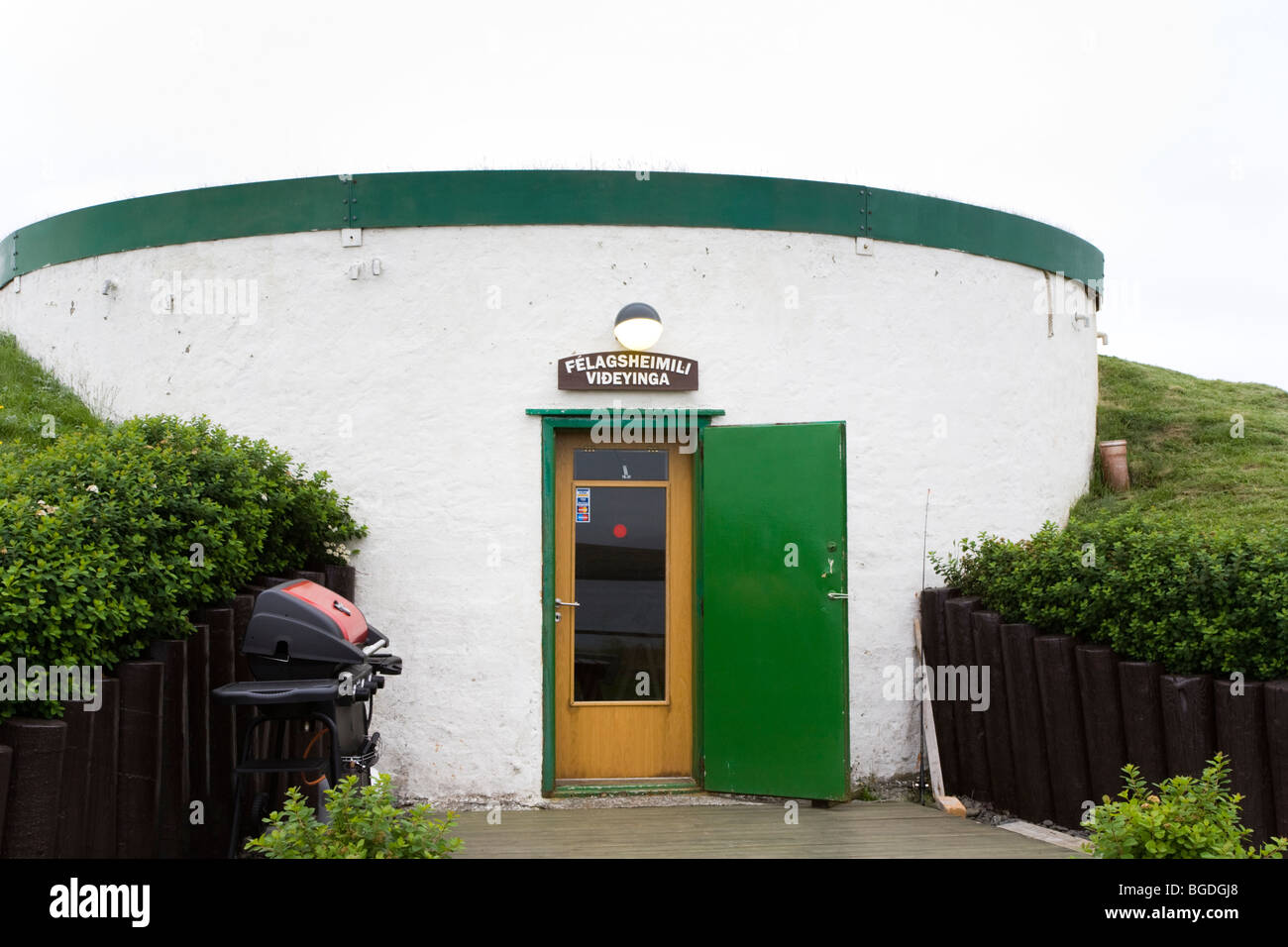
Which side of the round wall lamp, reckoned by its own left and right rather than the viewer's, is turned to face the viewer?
front

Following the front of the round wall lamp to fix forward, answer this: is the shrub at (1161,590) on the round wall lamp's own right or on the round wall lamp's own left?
on the round wall lamp's own left

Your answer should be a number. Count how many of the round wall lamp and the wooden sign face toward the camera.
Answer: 2

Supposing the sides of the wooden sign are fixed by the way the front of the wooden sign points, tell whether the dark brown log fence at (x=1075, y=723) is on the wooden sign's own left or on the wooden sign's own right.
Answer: on the wooden sign's own left

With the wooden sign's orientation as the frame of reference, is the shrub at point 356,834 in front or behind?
in front

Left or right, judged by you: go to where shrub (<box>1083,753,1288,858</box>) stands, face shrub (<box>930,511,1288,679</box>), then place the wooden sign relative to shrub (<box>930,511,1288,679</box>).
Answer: left

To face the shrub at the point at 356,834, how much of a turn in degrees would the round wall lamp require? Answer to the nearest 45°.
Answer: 0° — it already faces it

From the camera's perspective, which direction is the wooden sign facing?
toward the camera
